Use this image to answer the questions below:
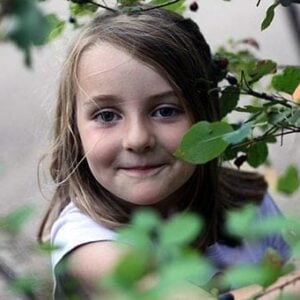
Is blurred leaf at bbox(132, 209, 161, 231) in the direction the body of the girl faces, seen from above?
yes

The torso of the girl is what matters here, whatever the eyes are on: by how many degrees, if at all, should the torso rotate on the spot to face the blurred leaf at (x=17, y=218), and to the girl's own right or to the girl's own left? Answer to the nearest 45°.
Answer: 0° — they already face it

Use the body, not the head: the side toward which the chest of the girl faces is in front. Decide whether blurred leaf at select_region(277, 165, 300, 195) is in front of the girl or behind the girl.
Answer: in front

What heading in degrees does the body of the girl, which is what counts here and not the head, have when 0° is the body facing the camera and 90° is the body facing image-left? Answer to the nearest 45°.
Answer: approximately 0°

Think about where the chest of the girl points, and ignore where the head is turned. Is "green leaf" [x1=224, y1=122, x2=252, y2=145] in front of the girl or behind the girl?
in front
